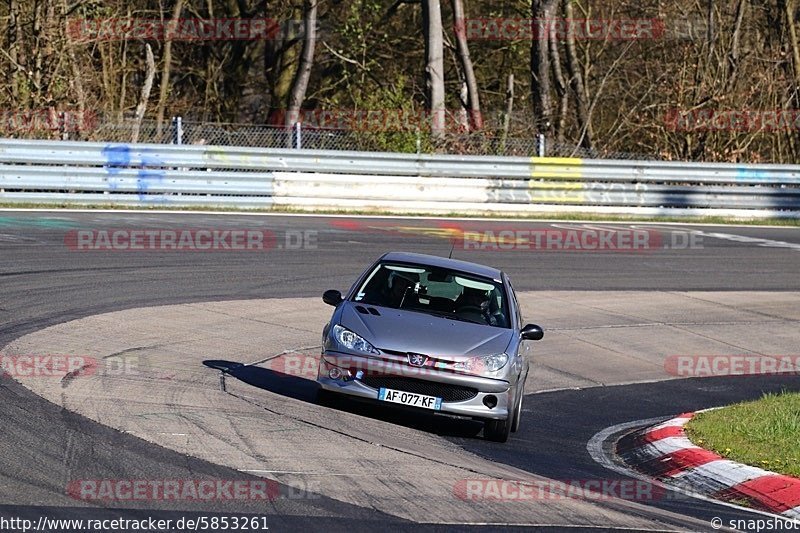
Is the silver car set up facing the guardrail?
no

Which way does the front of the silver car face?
toward the camera

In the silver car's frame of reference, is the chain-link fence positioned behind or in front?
behind
